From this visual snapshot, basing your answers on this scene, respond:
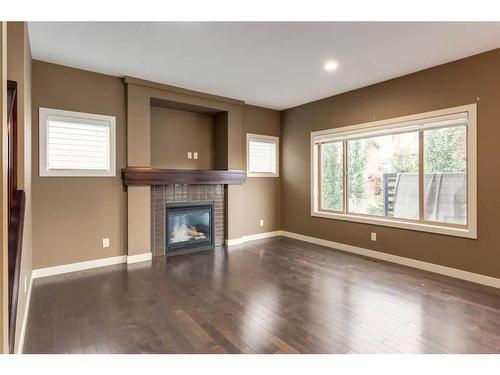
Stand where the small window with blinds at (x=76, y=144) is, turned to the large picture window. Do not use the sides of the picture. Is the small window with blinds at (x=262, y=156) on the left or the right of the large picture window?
left

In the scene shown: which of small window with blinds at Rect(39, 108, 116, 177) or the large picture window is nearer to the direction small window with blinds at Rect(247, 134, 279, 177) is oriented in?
the large picture window

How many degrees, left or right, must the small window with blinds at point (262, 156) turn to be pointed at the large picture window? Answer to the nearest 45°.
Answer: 0° — it already faces it

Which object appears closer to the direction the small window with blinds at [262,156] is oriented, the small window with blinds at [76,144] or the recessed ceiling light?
the recessed ceiling light

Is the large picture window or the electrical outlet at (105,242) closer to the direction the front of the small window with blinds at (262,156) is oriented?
the large picture window

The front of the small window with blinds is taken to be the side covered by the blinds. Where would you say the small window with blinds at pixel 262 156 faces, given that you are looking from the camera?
facing the viewer and to the right of the viewer

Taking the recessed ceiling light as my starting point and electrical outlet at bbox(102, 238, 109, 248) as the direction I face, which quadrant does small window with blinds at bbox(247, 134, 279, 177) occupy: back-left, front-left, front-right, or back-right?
front-right

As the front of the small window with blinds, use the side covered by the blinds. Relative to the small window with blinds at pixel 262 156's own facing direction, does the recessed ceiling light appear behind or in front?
in front

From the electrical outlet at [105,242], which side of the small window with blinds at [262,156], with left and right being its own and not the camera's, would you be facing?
right

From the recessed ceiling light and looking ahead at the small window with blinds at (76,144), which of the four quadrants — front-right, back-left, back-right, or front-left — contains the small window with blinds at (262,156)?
front-right
